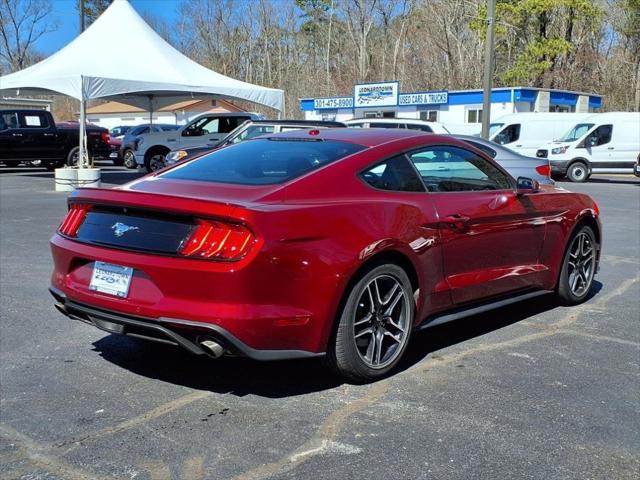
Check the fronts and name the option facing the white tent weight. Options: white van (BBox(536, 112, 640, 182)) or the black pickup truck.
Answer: the white van

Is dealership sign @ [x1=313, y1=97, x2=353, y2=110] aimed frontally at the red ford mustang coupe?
yes

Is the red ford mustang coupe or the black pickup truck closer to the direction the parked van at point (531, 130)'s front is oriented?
the black pickup truck

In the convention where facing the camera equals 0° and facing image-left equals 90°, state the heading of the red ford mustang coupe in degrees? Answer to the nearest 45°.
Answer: approximately 225°

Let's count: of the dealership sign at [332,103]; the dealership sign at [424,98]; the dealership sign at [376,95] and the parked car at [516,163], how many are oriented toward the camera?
3

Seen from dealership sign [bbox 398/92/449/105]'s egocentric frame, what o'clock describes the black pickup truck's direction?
The black pickup truck is roughly at 1 o'clock from the dealership sign.

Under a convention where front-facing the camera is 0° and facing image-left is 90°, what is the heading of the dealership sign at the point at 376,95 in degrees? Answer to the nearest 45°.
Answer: approximately 0°

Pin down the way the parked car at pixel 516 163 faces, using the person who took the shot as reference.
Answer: facing to the left of the viewer
